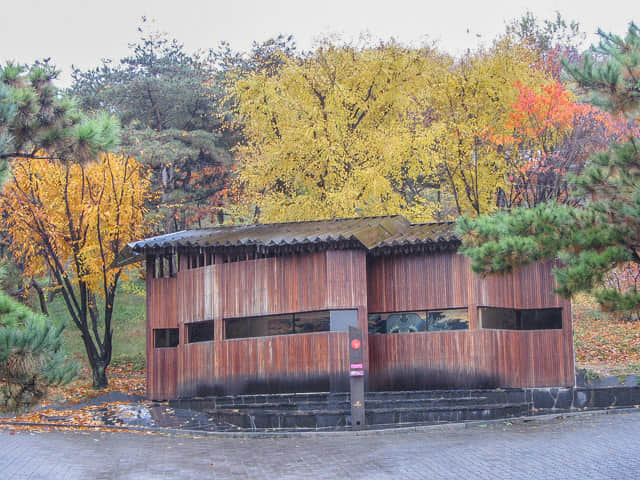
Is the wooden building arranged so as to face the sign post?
yes

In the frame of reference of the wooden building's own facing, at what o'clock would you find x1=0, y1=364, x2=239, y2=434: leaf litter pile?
The leaf litter pile is roughly at 3 o'clock from the wooden building.

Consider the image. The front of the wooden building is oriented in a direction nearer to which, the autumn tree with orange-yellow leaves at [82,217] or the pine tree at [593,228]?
the pine tree

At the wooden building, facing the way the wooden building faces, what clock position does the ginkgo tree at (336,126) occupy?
The ginkgo tree is roughly at 6 o'clock from the wooden building.

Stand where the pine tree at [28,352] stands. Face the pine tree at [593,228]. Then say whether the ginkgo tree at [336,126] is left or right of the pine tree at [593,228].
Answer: left

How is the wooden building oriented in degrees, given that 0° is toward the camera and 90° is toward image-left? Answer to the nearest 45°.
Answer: approximately 0°

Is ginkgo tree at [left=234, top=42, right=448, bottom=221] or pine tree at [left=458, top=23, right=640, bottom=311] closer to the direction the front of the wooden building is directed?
the pine tree

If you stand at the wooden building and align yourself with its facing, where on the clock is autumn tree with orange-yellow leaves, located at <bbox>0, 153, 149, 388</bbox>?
The autumn tree with orange-yellow leaves is roughly at 4 o'clock from the wooden building.
